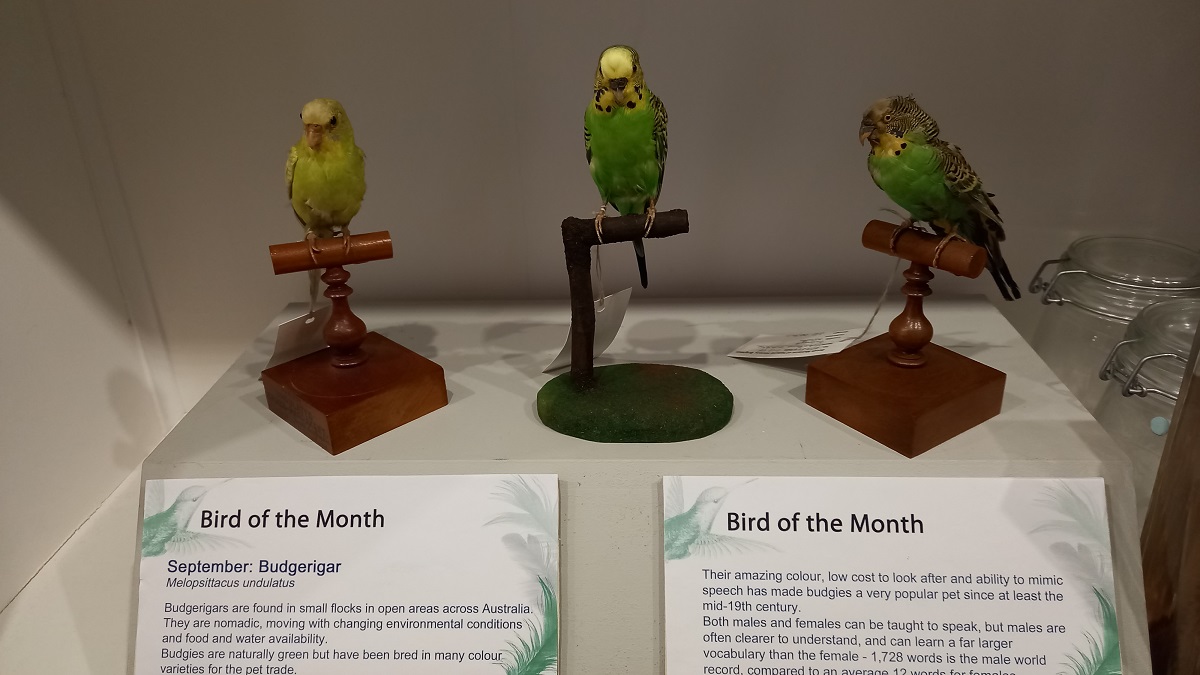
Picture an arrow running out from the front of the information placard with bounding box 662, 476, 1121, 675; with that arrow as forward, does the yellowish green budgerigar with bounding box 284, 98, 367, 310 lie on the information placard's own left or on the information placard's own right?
on the information placard's own right

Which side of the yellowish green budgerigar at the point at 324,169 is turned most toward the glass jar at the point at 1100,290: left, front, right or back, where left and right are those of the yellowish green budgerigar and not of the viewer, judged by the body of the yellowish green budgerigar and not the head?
left

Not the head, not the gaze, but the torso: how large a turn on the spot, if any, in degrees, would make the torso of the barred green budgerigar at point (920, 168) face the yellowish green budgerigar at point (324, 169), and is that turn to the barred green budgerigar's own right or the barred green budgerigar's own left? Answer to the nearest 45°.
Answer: approximately 45° to the barred green budgerigar's own right

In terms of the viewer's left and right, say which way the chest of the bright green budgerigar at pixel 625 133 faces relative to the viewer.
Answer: facing the viewer

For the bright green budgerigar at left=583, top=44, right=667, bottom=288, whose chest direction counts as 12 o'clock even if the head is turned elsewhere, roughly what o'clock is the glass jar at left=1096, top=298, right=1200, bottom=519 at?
The glass jar is roughly at 9 o'clock from the bright green budgerigar.

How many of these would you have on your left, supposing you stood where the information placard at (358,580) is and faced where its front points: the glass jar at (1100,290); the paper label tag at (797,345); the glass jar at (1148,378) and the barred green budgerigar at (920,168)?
4

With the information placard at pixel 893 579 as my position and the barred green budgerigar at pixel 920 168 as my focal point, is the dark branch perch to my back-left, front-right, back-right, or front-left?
front-left

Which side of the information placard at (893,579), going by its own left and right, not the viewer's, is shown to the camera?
front

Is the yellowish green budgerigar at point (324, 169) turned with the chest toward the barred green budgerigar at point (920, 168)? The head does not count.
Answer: no

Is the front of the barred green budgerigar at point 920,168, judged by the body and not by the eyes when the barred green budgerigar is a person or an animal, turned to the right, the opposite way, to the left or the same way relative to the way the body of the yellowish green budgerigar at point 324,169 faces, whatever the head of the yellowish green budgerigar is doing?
to the right

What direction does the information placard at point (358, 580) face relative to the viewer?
toward the camera

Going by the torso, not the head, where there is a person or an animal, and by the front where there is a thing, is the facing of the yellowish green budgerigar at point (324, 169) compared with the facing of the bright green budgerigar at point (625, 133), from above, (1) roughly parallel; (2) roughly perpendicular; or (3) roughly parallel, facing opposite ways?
roughly parallel

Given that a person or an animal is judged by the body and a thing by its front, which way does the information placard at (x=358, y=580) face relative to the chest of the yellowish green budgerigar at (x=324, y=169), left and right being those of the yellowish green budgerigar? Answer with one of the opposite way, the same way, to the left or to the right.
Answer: the same way

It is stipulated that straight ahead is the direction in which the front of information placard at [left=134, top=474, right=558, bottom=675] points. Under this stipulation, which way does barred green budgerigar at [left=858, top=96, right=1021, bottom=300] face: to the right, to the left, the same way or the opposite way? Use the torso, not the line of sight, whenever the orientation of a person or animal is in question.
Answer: to the right
